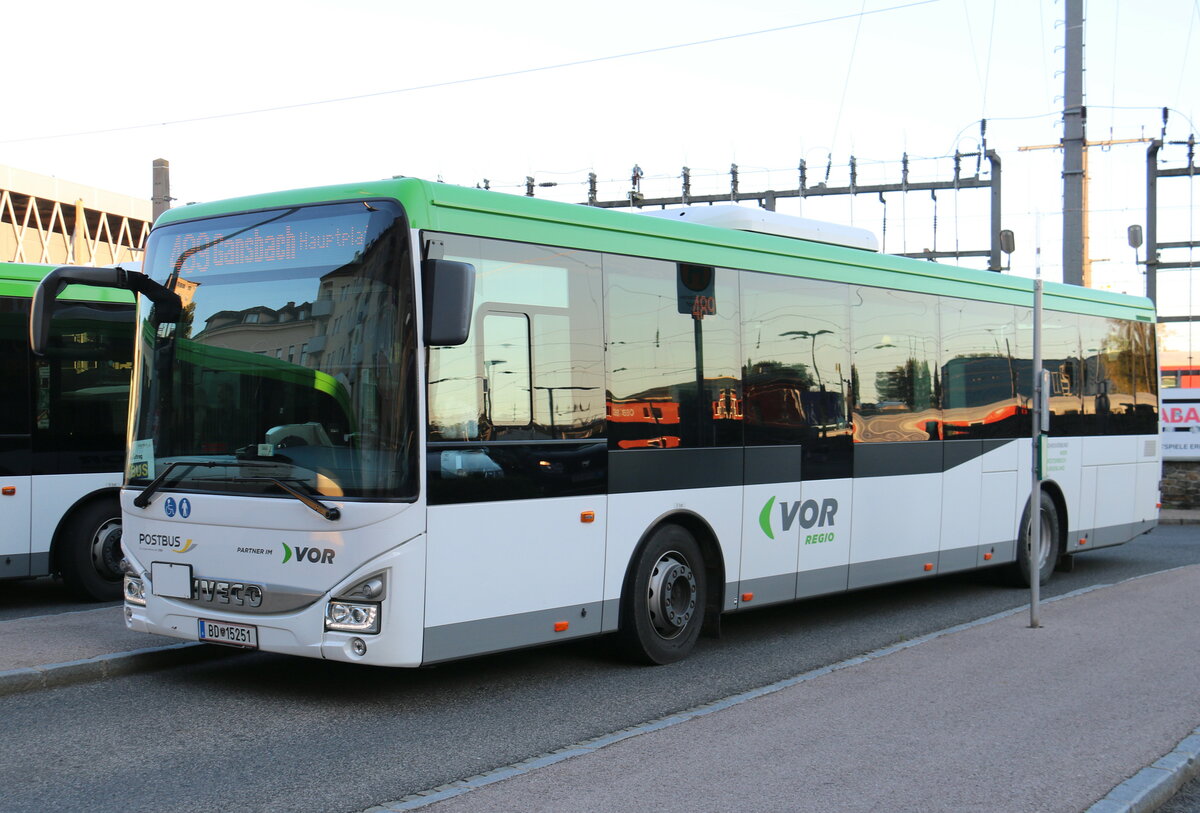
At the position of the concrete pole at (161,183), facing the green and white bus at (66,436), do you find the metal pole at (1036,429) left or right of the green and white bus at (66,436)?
left

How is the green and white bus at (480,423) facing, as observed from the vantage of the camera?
facing the viewer and to the left of the viewer

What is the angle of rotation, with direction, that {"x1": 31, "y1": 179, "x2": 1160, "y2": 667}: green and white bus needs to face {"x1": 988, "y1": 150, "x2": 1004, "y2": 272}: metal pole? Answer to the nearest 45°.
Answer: approximately 180°

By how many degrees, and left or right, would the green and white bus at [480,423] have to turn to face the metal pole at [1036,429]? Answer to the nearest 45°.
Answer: approximately 180°

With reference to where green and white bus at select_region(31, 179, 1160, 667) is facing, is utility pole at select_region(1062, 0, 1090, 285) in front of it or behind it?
behind

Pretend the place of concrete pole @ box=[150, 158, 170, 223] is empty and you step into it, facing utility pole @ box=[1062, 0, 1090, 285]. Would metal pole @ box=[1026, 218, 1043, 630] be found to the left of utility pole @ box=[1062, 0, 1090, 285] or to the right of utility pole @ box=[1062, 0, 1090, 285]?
right

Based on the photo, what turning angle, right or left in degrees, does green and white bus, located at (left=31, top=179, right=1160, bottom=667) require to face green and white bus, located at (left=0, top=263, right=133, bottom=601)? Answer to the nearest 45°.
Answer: approximately 90° to its right

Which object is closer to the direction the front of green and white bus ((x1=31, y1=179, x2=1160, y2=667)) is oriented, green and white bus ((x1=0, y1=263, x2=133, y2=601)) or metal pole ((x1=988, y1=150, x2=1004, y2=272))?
the green and white bus

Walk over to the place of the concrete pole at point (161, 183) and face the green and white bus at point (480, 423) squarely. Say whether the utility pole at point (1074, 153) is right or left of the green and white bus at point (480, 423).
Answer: left

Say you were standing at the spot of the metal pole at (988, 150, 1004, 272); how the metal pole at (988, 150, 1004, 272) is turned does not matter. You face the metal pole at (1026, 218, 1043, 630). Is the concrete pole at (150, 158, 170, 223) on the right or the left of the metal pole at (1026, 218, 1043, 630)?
right

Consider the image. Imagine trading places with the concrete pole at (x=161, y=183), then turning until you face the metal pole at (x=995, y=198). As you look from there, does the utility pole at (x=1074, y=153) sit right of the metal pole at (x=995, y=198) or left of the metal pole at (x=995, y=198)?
right

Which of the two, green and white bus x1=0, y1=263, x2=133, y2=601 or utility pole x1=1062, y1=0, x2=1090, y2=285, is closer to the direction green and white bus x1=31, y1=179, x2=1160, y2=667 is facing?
the green and white bus

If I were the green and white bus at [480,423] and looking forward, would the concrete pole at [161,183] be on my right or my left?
on my right
